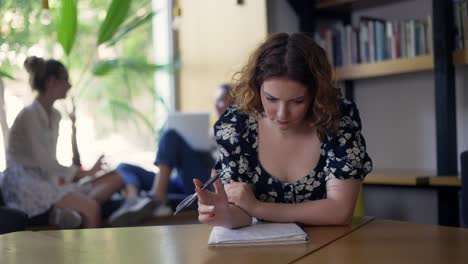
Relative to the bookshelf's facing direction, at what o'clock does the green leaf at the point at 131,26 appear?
The green leaf is roughly at 2 o'clock from the bookshelf.

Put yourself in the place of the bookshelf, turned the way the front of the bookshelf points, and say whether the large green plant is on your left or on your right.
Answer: on your right

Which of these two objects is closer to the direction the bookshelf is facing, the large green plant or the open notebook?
the open notebook

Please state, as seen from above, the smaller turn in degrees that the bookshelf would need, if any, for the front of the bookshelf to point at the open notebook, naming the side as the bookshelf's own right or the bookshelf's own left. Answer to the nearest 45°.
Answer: approximately 45° to the bookshelf's own left

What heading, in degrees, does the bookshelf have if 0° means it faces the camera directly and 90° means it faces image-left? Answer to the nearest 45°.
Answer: approximately 45°
